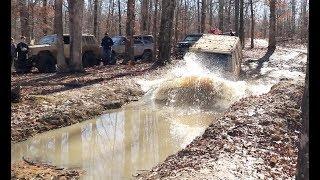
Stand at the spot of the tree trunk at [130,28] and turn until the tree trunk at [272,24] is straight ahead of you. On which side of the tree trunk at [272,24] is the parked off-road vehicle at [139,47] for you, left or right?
left

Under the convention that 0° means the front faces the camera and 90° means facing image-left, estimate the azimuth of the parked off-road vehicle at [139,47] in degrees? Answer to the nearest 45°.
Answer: approximately 45°

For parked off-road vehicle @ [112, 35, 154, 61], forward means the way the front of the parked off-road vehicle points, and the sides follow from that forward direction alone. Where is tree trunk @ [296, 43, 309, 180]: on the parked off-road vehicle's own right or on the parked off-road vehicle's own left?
on the parked off-road vehicle's own left
